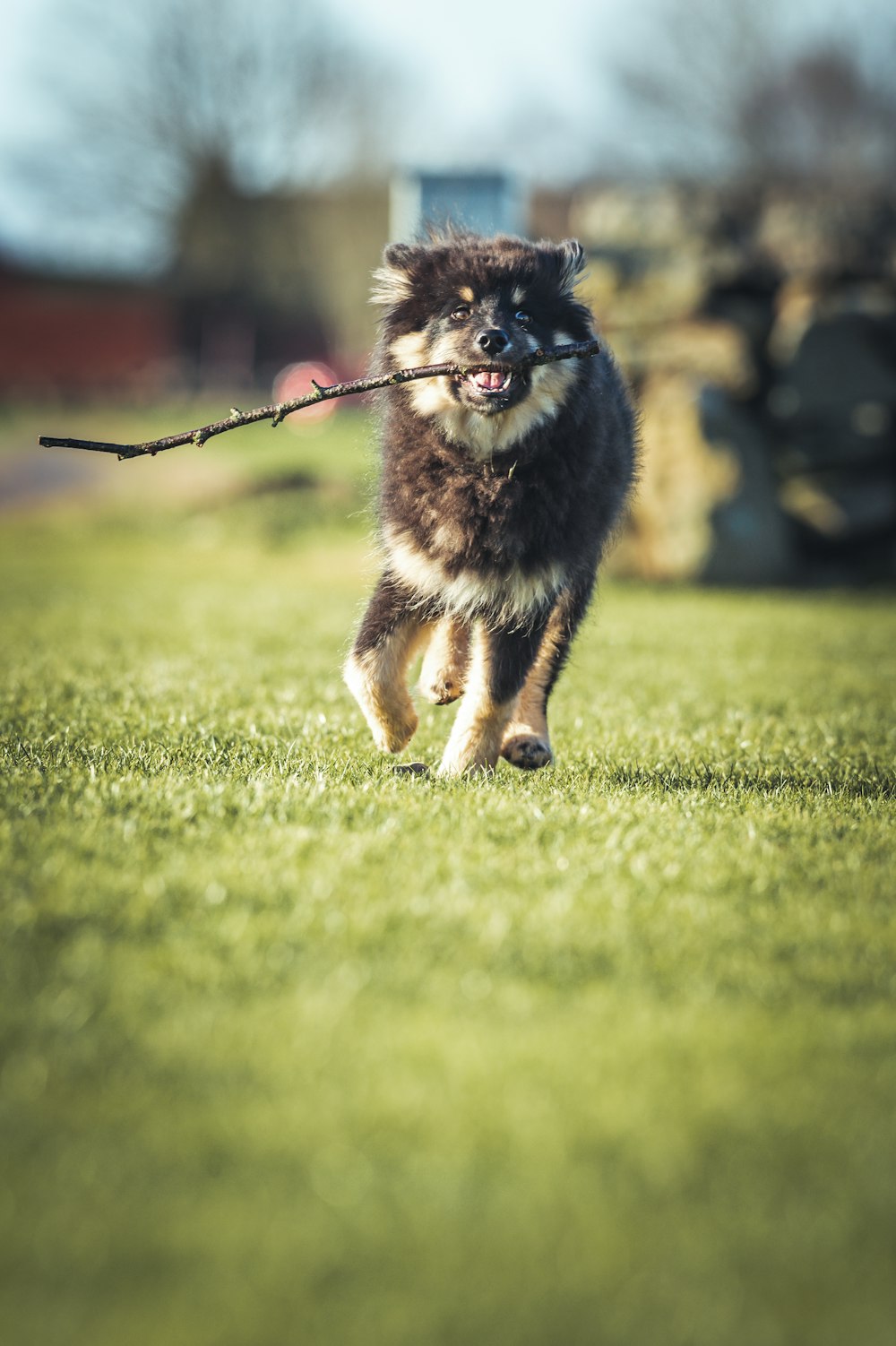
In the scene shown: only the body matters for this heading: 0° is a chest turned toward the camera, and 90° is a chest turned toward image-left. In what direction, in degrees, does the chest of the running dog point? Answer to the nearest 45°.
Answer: approximately 0°
